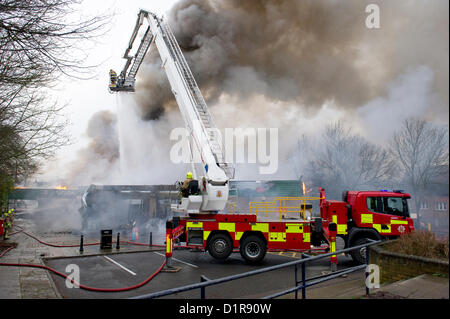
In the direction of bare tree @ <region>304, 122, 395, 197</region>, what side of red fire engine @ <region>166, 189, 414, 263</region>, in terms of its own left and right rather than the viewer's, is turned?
left

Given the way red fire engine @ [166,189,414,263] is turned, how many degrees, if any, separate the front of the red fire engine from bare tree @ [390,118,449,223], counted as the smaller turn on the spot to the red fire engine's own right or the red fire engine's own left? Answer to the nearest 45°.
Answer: approximately 45° to the red fire engine's own left

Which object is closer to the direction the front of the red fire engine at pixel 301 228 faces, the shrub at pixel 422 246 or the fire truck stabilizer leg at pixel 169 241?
the shrub

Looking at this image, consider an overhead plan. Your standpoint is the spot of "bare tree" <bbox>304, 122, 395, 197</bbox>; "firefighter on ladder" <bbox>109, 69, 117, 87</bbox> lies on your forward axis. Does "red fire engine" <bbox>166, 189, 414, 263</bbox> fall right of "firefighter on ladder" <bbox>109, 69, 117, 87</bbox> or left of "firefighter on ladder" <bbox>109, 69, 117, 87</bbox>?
left

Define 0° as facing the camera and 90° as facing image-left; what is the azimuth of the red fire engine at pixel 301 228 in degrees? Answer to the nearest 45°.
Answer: approximately 270°

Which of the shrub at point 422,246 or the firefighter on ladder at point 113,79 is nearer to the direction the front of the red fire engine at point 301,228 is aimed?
the shrub
